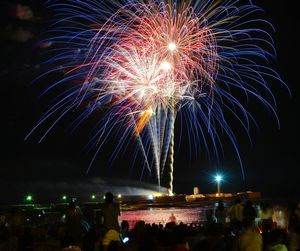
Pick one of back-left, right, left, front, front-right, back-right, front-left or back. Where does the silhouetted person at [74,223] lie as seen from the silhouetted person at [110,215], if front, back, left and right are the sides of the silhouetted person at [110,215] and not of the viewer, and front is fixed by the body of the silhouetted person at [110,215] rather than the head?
front-left

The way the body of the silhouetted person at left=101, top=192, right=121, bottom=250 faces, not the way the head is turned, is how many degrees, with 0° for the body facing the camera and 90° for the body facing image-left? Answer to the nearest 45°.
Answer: approximately 180°
